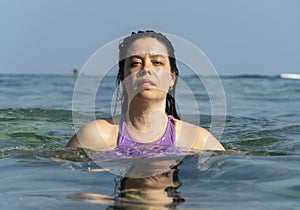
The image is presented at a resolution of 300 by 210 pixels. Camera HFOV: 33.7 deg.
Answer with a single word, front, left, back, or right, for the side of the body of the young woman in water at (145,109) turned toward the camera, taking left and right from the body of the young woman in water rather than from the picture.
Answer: front

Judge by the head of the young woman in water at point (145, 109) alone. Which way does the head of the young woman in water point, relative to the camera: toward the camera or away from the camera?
toward the camera
